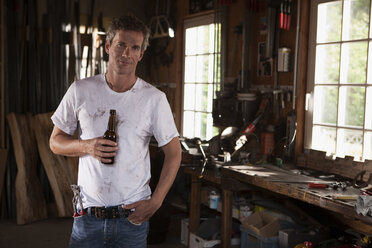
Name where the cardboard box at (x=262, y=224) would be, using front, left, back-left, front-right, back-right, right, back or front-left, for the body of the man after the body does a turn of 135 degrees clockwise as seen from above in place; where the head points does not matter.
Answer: right

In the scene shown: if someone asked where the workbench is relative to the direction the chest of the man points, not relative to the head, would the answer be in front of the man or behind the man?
behind

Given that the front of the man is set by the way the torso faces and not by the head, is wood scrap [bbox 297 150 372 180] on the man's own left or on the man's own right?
on the man's own left

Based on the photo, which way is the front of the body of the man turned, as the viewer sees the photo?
toward the camera

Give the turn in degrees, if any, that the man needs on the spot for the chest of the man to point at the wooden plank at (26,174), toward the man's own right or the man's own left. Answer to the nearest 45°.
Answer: approximately 180°

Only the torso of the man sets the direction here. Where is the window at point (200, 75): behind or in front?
behind

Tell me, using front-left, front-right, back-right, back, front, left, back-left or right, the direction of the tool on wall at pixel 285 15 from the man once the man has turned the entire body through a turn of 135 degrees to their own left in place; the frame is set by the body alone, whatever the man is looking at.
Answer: front

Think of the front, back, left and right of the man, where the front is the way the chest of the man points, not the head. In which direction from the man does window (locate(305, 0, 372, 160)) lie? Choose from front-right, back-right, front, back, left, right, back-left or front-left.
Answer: back-left

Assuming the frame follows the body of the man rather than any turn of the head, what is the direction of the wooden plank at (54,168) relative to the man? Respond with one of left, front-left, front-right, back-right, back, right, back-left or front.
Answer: back
